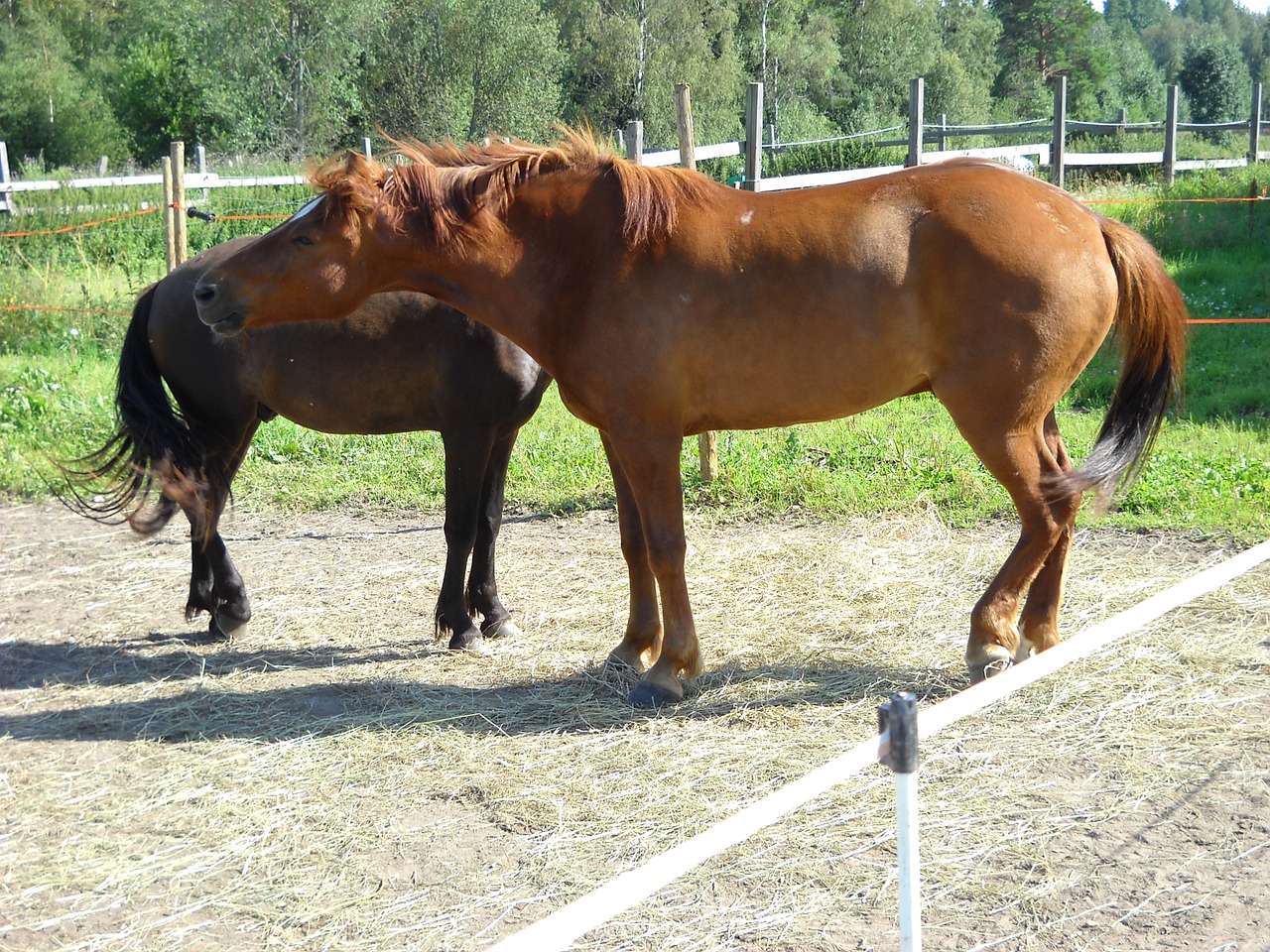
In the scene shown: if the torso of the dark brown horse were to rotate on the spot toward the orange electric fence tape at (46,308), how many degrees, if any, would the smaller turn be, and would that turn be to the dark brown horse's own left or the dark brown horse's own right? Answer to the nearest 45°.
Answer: approximately 90° to the dark brown horse's own left

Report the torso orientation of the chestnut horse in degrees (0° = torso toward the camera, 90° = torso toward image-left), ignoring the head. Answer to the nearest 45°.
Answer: approximately 90°

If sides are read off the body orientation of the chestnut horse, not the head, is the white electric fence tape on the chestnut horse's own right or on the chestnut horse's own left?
on the chestnut horse's own left

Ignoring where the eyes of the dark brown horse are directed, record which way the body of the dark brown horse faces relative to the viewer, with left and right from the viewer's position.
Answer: facing to the right of the viewer

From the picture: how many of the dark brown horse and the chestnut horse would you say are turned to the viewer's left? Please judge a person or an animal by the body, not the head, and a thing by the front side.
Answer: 1

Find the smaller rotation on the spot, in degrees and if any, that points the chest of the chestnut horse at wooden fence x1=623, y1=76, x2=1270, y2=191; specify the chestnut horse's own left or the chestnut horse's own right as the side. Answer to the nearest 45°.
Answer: approximately 90° to the chestnut horse's own right

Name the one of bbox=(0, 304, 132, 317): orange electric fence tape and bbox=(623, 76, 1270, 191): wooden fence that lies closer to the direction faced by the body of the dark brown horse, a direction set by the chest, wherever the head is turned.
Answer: the wooden fence

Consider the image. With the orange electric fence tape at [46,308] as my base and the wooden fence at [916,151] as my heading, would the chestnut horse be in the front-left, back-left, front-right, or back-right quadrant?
front-right

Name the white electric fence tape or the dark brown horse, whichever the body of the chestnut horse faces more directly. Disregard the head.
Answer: the dark brown horse

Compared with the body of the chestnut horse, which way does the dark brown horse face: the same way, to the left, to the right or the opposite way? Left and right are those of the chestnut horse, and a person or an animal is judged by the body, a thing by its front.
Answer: the opposite way

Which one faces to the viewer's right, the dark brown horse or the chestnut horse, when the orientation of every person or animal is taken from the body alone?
the dark brown horse

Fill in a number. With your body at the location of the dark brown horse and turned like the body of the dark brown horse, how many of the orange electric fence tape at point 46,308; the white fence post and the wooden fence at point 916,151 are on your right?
1

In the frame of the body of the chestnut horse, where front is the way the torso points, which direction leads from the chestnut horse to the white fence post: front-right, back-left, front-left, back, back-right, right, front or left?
left
